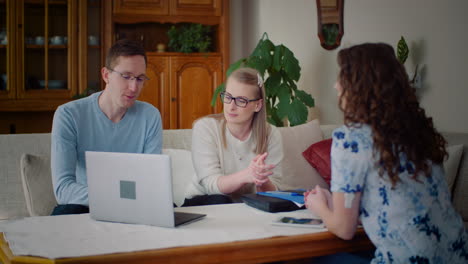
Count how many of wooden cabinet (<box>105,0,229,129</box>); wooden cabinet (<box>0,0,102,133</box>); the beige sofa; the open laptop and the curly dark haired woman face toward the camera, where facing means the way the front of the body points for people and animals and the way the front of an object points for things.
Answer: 3

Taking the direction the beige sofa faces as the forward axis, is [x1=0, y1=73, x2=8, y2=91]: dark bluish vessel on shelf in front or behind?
behind

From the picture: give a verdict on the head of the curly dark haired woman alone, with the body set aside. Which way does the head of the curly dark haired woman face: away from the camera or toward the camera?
away from the camera

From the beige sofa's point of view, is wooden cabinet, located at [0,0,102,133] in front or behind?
behind

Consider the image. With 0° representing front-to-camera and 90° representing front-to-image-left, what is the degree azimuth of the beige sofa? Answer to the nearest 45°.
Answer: approximately 0°

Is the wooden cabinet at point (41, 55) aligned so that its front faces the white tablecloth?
yes

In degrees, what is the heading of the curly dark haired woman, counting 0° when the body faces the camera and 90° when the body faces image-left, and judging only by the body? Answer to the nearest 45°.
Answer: approximately 135°

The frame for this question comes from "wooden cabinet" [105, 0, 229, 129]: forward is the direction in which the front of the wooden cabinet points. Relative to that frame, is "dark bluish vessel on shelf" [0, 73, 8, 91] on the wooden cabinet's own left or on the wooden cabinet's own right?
on the wooden cabinet's own right

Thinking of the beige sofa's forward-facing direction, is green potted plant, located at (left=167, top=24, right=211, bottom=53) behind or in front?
behind

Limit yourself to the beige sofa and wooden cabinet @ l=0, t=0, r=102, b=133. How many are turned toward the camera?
2
